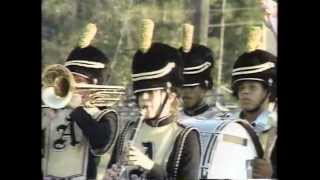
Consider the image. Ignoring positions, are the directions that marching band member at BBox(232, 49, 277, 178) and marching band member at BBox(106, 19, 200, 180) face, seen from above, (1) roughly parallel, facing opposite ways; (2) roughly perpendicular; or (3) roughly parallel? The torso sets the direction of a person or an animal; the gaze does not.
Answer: roughly parallel

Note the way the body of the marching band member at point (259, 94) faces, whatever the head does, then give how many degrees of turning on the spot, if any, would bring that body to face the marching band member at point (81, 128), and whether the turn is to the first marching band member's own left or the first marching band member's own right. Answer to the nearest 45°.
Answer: approximately 45° to the first marching band member's own right

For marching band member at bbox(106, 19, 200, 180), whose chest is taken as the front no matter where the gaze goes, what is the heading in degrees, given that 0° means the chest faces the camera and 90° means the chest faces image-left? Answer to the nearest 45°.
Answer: approximately 45°

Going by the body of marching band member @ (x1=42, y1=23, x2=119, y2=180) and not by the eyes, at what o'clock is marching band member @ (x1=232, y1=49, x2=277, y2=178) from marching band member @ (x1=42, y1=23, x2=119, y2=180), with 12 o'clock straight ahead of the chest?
marching band member @ (x1=232, y1=49, x2=277, y2=178) is roughly at 8 o'clock from marching band member @ (x1=42, y1=23, x2=119, y2=180).

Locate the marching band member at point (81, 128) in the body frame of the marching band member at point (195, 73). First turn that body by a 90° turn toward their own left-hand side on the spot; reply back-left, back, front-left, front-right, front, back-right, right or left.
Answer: back-right

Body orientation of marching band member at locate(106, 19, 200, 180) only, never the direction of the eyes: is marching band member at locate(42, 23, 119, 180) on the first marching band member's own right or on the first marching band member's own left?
on the first marching band member's own right

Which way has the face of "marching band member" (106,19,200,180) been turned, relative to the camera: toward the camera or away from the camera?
toward the camera

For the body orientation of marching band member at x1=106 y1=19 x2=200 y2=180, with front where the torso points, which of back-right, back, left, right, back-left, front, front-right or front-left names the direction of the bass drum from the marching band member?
back-left

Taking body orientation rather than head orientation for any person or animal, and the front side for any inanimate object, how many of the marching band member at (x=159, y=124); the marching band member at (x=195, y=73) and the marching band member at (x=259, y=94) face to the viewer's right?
0

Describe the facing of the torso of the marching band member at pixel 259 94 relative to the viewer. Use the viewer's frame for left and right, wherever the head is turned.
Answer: facing the viewer and to the left of the viewer

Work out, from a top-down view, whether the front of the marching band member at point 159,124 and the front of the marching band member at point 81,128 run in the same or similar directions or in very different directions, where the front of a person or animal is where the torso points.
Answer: same or similar directions
